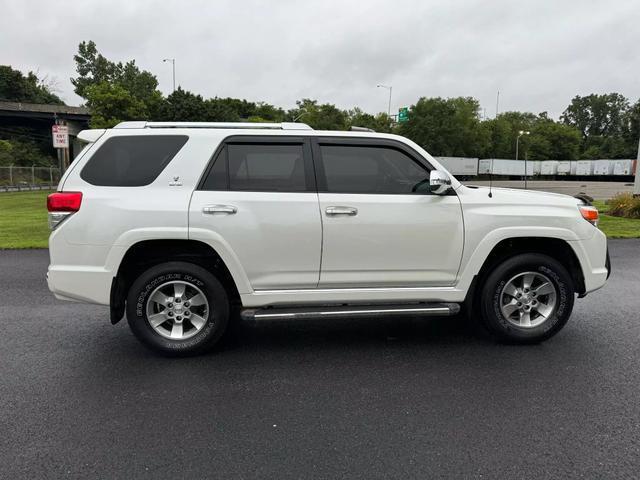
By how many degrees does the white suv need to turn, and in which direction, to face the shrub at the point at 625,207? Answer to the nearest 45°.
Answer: approximately 45° to its left

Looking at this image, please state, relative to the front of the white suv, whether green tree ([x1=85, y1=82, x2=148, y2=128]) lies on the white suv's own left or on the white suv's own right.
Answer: on the white suv's own left

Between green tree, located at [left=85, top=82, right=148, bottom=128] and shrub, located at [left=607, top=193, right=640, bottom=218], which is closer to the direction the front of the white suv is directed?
the shrub

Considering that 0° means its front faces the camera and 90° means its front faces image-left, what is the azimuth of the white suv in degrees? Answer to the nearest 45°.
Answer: approximately 270°

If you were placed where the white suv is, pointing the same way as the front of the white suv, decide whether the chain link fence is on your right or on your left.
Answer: on your left
